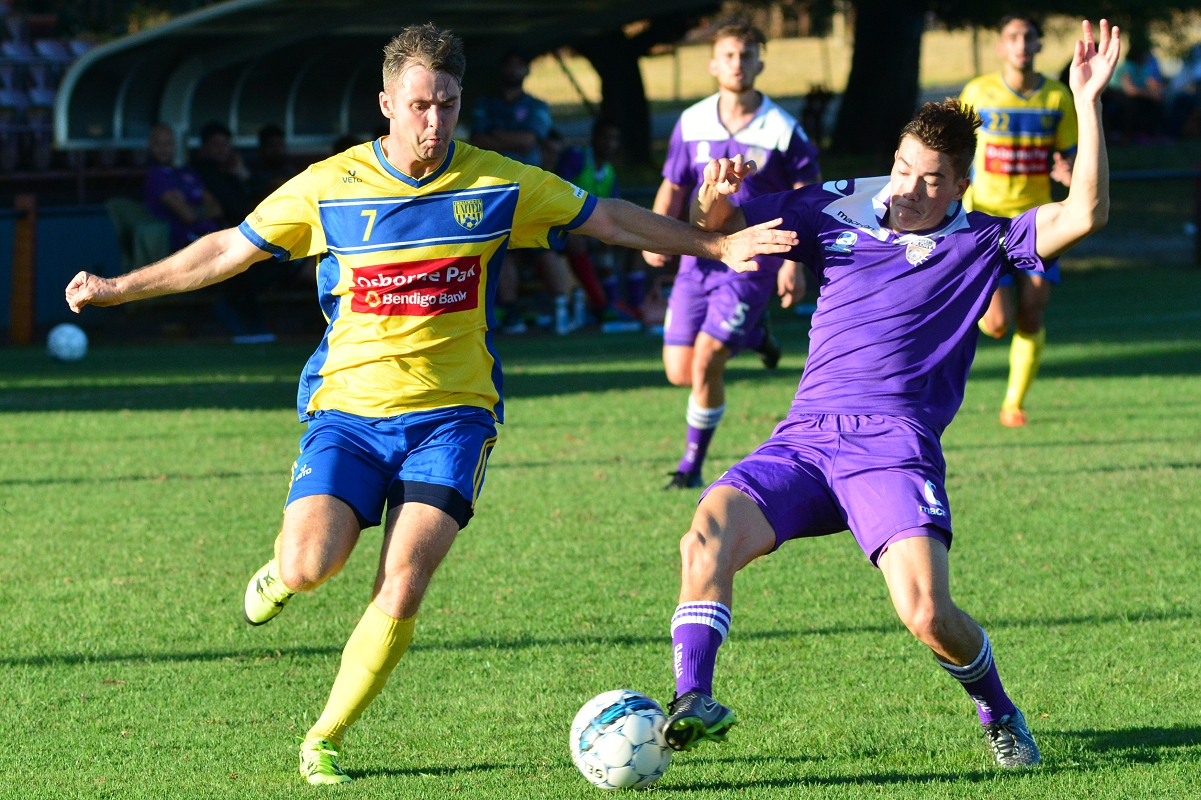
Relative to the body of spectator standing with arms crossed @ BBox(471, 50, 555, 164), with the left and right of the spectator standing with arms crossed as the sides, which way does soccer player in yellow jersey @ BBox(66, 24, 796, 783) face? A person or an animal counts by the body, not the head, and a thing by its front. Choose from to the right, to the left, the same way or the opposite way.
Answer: the same way

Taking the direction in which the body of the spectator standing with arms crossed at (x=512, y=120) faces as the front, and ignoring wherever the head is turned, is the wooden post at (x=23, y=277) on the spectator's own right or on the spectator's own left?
on the spectator's own right

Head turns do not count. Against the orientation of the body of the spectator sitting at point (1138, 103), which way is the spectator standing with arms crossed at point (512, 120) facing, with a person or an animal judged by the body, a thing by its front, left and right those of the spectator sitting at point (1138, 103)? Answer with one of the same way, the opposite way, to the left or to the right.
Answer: the same way

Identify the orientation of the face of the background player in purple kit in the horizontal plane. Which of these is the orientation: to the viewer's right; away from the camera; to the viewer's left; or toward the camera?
toward the camera

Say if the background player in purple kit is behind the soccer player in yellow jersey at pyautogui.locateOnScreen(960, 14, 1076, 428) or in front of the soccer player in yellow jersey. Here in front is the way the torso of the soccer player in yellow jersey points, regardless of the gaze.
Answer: in front

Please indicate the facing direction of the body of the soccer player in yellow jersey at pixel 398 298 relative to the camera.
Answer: toward the camera

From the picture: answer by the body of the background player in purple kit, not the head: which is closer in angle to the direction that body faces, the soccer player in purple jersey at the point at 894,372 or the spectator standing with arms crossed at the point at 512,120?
the soccer player in purple jersey

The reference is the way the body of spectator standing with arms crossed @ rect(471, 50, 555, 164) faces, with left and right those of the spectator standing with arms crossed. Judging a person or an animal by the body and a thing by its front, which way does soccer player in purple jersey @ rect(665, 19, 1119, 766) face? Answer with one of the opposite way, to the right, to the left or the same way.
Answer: the same way

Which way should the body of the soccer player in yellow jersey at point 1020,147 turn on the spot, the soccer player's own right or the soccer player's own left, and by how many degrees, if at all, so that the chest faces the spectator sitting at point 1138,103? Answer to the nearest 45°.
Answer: approximately 180°

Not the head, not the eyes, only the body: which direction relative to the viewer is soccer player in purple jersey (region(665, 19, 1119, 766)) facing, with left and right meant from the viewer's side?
facing the viewer

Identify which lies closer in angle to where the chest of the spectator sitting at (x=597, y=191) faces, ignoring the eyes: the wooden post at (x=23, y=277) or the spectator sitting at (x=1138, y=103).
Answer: the wooden post

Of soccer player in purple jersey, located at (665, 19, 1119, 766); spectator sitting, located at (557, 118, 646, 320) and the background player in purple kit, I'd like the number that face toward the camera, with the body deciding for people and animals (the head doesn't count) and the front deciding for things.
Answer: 3

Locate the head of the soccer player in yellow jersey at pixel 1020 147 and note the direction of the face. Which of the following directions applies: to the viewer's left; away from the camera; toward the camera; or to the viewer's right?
toward the camera

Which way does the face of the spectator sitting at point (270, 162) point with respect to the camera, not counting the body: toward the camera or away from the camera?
toward the camera

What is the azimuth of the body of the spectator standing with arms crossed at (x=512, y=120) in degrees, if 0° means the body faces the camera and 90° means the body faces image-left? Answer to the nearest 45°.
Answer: approximately 0°

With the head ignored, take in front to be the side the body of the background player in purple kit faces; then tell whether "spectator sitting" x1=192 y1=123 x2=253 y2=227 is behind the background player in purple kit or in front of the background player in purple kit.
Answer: behind
